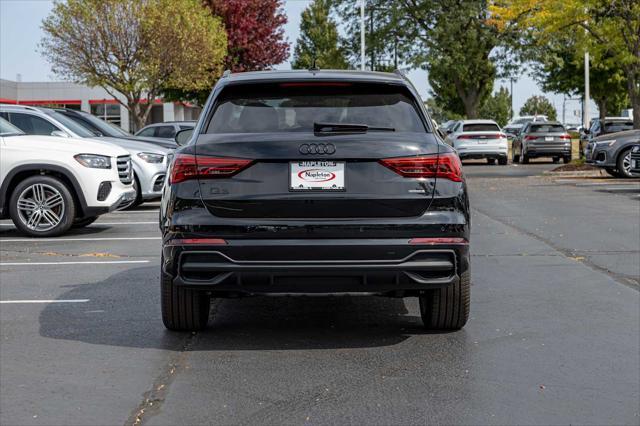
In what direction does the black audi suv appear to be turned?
away from the camera

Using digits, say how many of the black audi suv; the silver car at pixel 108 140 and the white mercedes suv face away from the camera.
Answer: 1

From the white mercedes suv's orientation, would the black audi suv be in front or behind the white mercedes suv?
in front

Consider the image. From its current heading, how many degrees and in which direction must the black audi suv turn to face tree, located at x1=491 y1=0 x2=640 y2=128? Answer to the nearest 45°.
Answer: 0° — it already faces it

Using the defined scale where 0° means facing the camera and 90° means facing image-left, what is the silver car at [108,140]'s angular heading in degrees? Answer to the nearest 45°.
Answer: approximately 315°

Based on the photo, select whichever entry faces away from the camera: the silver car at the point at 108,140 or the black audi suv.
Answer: the black audi suv

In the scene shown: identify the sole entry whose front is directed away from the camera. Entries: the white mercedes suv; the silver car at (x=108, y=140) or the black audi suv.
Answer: the black audi suv

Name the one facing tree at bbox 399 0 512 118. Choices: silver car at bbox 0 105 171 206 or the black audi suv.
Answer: the black audi suv

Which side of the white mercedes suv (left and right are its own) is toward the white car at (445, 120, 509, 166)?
left

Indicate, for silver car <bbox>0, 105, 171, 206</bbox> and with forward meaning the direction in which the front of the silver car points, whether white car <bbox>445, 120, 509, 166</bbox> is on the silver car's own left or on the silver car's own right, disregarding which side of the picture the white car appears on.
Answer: on the silver car's own left

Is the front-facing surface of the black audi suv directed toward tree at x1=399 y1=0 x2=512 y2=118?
yes
